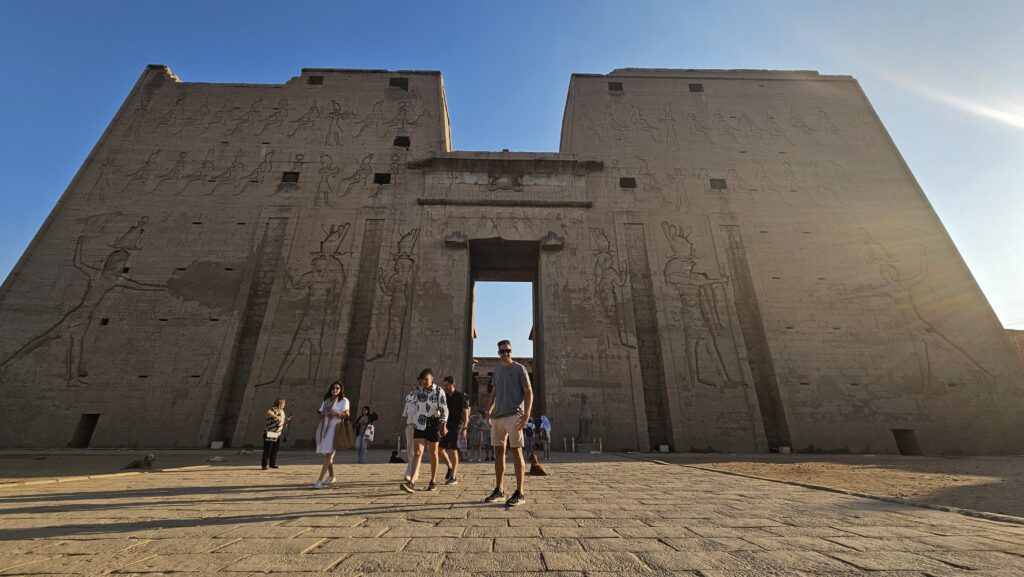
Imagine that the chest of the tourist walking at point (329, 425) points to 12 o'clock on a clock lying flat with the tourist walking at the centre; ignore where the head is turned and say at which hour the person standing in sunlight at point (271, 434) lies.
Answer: The person standing in sunlight is roughly at 4 o'clock from the tourist walking.

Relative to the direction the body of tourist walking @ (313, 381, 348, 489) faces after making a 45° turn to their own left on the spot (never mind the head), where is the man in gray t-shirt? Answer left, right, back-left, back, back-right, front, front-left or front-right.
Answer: front-left

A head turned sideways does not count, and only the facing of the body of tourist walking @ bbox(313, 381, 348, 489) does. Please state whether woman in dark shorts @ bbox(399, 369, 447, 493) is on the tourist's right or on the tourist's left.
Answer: on the tourist's left

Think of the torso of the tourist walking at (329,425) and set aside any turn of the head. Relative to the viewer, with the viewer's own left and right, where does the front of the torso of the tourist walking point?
facing the viewer and to the left of the viewer

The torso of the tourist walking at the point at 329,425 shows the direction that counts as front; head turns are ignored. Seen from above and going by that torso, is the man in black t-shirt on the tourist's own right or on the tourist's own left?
on the tourist's own left

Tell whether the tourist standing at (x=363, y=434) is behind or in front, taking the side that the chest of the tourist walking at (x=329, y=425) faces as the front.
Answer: behind

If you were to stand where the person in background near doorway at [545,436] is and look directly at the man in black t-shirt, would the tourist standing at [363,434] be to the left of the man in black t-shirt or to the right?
right
